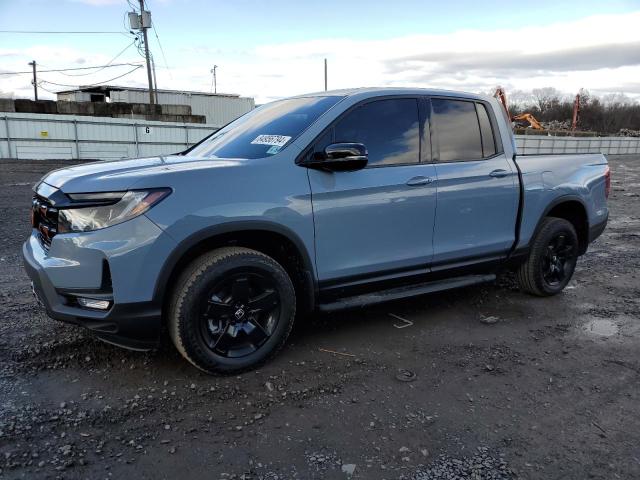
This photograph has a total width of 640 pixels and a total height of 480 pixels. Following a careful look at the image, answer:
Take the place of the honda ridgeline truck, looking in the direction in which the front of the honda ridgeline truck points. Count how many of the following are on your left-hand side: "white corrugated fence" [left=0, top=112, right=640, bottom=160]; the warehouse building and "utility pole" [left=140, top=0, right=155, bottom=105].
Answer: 0

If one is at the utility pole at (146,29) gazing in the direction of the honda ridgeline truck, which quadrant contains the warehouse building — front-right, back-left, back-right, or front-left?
back-left

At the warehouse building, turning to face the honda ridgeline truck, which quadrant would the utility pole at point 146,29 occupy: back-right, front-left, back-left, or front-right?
front-right

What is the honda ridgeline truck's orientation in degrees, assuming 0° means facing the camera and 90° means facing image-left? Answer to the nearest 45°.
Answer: approximately 45°

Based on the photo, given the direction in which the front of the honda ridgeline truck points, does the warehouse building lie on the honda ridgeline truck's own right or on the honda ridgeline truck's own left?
on the honda ridgeline truck's own right

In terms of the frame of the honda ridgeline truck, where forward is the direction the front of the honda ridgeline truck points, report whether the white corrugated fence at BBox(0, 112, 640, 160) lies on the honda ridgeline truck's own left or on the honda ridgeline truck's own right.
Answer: on the honda ridgeline truck's own right
